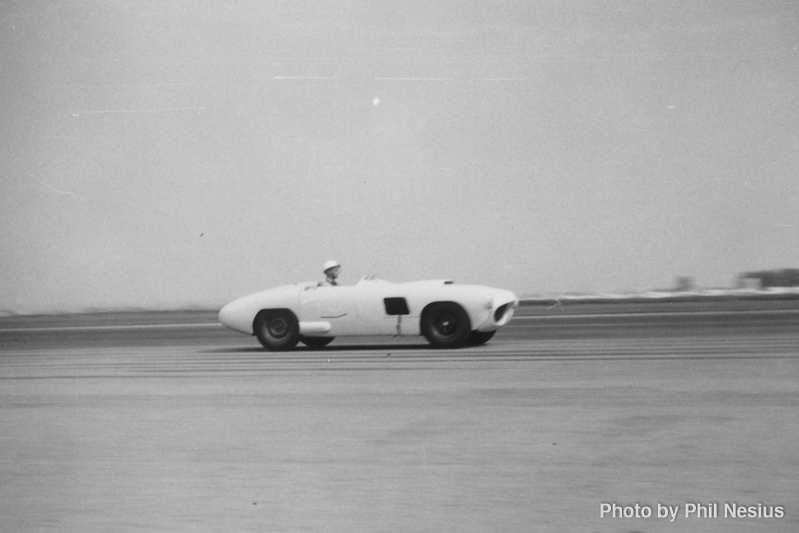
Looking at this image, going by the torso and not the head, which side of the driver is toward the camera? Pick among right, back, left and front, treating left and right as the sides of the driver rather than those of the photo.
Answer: right
